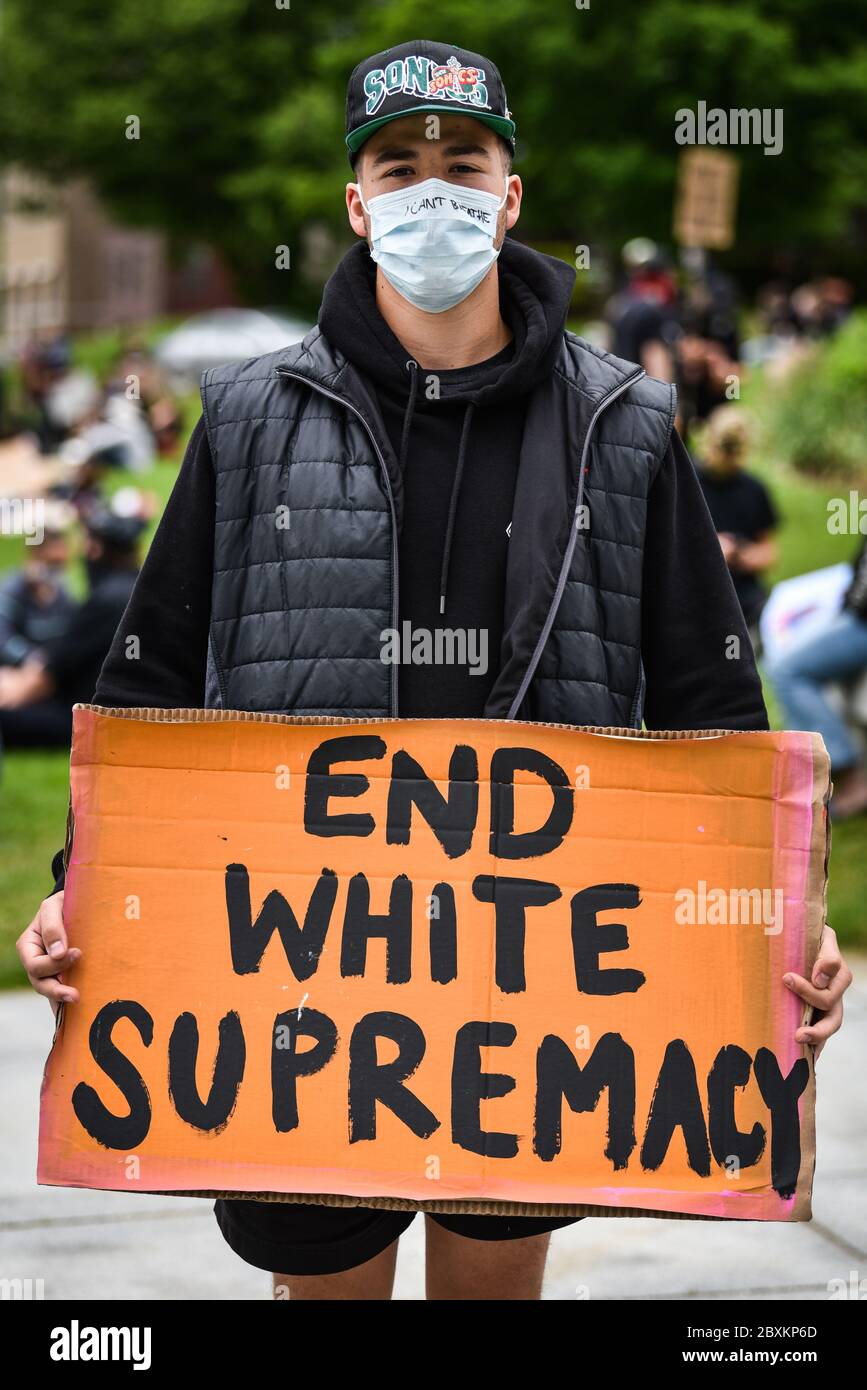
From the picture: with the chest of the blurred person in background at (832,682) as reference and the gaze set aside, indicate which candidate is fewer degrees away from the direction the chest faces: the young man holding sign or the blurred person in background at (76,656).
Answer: the blurred person in background

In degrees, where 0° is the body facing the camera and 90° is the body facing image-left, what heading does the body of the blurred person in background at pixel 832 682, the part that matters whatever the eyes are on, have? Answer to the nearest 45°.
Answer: approximately 90°

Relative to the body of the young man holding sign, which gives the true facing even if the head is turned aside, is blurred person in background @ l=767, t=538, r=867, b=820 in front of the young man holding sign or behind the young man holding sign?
behind

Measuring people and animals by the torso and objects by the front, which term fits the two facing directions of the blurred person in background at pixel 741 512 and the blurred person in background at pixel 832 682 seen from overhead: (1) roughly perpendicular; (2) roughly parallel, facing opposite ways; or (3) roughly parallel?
roughly perpendicular

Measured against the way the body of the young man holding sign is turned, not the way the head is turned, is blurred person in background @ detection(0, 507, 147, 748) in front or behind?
behind

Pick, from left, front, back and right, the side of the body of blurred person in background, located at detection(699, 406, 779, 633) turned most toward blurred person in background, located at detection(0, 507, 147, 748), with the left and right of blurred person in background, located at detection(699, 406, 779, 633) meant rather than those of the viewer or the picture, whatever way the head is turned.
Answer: right

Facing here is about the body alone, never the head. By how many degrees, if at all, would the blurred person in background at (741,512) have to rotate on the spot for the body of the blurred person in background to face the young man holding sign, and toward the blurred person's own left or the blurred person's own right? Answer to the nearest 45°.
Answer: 0° — they already face them
